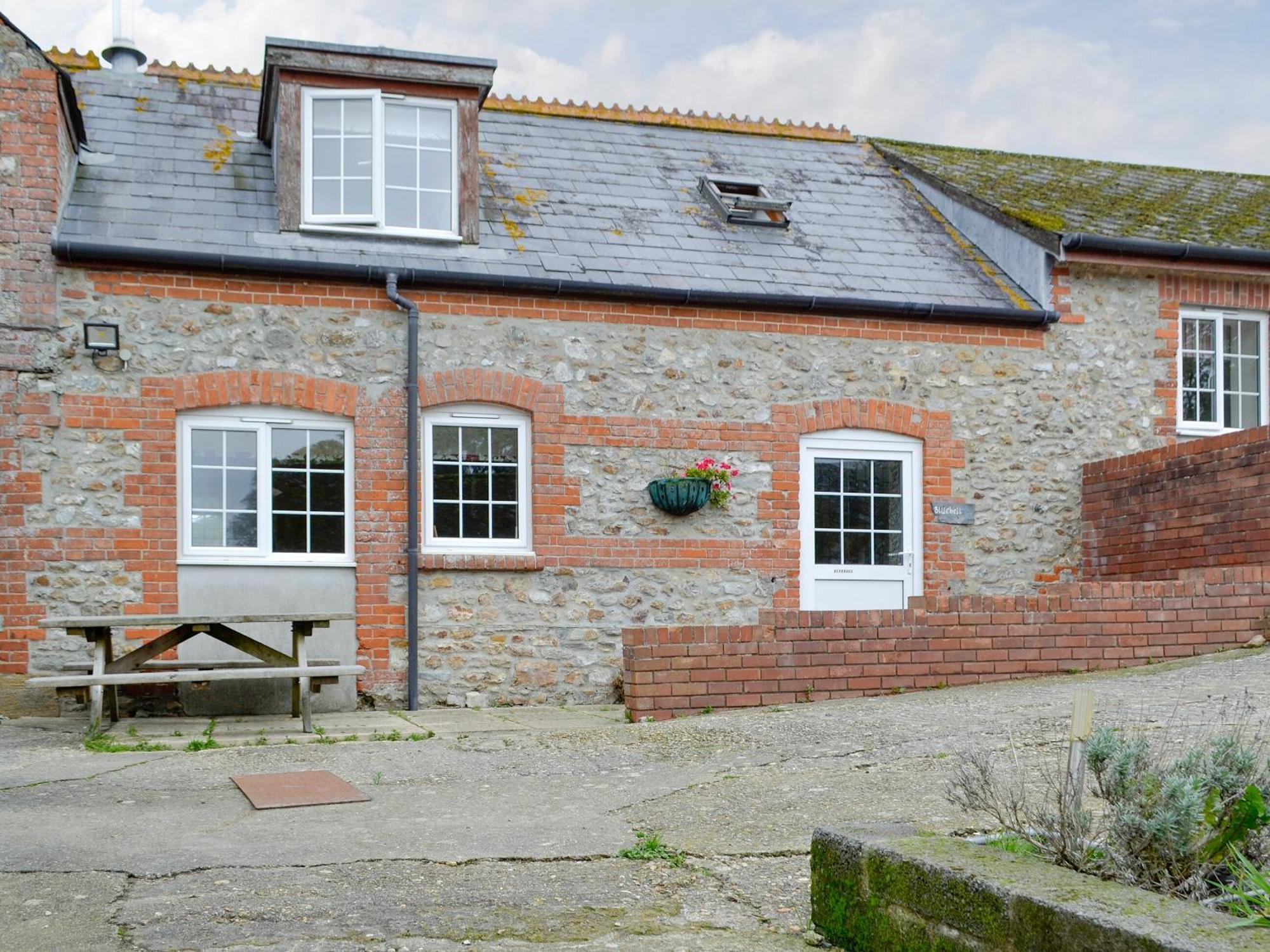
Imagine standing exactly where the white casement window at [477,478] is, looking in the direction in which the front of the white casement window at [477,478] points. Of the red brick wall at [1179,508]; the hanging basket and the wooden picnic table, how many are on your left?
2

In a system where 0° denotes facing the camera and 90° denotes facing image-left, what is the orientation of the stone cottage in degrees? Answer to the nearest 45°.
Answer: approximately 0°

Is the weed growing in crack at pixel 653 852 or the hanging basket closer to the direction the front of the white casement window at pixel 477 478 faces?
the weed growing in crack

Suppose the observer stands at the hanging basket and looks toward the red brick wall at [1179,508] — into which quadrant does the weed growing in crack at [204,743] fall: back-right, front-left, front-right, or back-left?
back-right

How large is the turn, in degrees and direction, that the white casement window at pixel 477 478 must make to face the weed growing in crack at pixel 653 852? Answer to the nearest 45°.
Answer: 0° — it already faces it

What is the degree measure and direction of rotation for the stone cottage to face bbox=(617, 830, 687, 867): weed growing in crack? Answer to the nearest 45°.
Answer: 0° — it already faces it

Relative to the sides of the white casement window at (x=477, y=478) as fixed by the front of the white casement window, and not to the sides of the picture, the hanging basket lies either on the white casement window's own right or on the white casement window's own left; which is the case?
on the white casement window's own left
